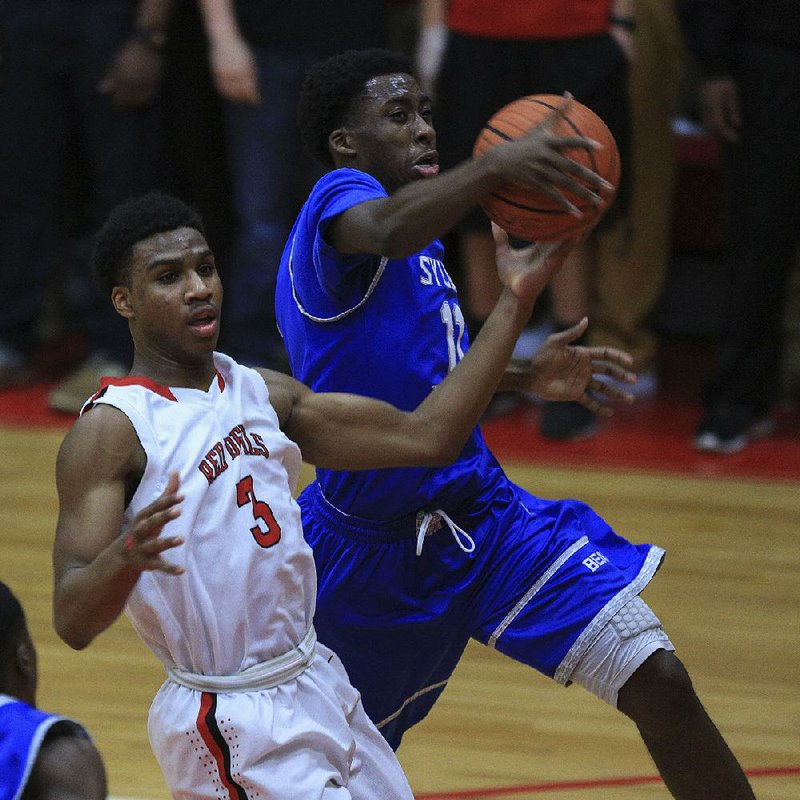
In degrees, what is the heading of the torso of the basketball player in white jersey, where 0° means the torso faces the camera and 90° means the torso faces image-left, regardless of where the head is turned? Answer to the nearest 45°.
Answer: approximately 315°

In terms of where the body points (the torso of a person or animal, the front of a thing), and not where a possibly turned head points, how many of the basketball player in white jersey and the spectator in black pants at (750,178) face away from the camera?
0

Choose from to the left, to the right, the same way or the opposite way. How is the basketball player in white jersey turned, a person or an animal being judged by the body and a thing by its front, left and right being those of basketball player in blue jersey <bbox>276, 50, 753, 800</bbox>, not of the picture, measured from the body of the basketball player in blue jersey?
the same way

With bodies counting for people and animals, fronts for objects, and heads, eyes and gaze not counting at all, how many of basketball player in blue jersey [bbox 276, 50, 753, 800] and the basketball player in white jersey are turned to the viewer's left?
0

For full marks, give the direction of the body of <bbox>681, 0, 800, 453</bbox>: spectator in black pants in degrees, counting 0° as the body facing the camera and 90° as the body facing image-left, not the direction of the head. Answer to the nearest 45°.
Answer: approximately 45°

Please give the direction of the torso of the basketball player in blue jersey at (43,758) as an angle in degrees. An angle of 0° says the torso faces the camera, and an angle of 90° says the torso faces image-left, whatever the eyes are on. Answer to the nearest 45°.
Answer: approximately 225°

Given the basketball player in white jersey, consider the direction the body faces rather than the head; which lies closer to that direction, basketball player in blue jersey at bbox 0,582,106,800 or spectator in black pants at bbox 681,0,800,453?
the basketball player in blue jersey

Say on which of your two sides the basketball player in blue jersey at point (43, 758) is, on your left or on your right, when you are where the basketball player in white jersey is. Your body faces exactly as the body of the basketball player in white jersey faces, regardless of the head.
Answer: on your right

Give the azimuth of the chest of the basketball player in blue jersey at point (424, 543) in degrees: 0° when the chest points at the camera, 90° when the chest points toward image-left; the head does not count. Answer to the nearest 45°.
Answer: approximately 315°

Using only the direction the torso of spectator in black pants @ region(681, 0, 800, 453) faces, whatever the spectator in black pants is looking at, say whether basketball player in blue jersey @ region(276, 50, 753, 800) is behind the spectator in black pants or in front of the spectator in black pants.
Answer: in front

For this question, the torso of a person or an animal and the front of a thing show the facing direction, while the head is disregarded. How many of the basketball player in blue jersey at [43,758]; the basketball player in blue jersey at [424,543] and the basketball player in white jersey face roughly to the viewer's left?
0

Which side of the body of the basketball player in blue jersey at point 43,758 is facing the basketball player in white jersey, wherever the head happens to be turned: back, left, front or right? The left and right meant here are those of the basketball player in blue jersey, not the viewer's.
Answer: front

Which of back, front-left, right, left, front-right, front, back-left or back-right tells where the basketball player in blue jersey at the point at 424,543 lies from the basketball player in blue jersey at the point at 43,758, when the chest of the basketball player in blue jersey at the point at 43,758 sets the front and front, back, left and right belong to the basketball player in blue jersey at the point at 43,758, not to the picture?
front

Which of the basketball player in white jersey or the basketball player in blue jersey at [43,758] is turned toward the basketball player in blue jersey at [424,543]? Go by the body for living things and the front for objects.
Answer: the basketball player in blue jersey at [43,758]

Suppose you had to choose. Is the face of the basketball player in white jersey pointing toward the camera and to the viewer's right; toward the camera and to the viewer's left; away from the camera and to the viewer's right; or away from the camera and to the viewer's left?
toward the camera and to the viewer's right

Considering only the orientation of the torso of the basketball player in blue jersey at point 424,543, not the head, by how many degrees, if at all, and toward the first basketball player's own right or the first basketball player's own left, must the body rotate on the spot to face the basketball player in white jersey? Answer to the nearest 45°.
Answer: approximately 90° to the first basketball player's own right

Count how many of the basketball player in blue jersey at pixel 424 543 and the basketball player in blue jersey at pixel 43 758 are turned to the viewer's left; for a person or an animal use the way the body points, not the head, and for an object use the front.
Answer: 0

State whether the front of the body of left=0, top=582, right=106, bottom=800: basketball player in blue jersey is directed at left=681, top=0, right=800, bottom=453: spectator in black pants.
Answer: yes
